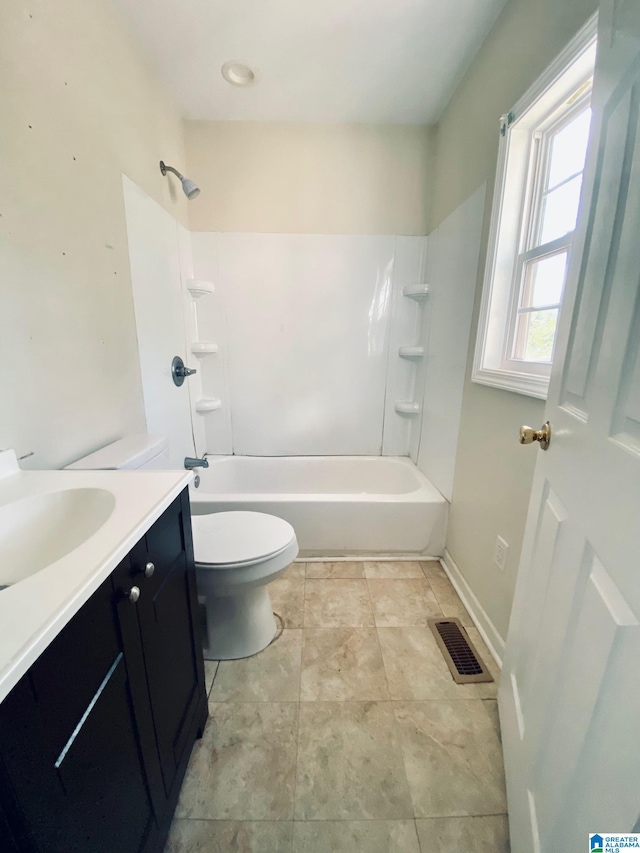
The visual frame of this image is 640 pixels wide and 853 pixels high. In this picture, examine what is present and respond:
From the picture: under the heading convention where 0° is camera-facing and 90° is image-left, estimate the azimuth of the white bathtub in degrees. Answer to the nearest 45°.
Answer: approximately 0°

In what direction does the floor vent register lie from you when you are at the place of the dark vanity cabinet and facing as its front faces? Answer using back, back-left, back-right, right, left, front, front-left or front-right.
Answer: front-left

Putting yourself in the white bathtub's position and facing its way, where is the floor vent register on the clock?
The floor vent register is roughly at 11 o'clock from the white bathtub.

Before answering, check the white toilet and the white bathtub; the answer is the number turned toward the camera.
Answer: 1

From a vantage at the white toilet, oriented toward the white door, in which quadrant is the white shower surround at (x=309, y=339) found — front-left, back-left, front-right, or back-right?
back-left

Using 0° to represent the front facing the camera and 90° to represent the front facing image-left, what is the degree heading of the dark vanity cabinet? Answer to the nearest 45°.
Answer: approximately 315°

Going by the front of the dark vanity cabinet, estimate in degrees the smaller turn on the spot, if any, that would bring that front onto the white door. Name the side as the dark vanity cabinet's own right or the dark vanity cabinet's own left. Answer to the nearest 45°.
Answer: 0° — it already faces it

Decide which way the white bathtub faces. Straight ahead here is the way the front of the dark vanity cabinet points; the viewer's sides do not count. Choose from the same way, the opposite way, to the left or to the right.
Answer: to the right

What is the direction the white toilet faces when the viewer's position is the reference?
facing to the right of the viewer

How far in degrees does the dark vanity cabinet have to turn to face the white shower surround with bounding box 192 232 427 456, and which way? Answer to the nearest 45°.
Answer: approximately 90° to its left

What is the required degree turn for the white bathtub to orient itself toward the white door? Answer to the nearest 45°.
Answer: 0° — it already faces it
